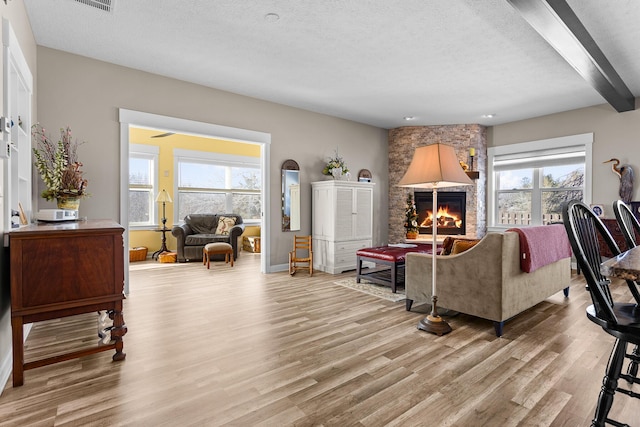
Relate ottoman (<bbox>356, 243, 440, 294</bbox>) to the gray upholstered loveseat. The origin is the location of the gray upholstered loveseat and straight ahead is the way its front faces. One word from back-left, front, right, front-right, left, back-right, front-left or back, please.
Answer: front-left

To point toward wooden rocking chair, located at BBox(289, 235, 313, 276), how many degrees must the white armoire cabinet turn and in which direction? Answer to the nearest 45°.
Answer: approximately 135° to its right

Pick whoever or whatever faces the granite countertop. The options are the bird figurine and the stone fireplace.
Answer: the stone fireplace

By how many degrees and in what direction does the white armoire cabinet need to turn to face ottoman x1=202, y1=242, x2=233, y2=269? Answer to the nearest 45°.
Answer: approximately 135° to its right

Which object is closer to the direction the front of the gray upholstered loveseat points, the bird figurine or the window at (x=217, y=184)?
the bird figurine

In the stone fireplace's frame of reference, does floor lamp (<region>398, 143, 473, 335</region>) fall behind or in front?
in front

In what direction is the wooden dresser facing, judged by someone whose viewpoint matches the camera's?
facing to the right of the viewer

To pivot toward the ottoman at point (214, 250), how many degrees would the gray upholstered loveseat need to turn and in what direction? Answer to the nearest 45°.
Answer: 0° — it already faces it

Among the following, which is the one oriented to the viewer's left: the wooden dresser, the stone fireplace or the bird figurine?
the bird figurine

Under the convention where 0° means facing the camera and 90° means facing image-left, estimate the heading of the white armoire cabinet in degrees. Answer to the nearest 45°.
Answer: approximately 315°

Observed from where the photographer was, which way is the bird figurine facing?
facing to the left of the viewer

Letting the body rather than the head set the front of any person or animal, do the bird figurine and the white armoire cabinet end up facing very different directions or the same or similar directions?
very different directions

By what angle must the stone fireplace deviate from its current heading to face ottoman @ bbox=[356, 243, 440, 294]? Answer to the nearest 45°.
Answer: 0° — it already faces it
